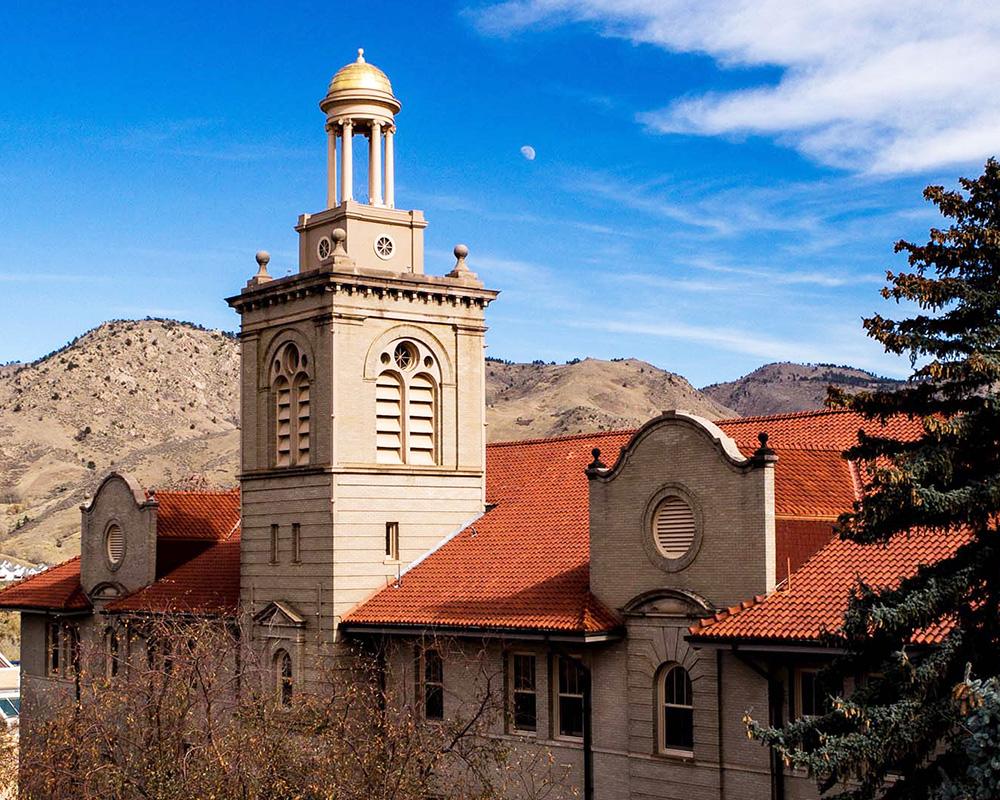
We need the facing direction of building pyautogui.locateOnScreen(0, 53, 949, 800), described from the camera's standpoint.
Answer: facing the viewer and to the left of the viewer

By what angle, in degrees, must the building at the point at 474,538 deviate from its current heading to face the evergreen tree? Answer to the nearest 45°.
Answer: approximately 45° to its left
